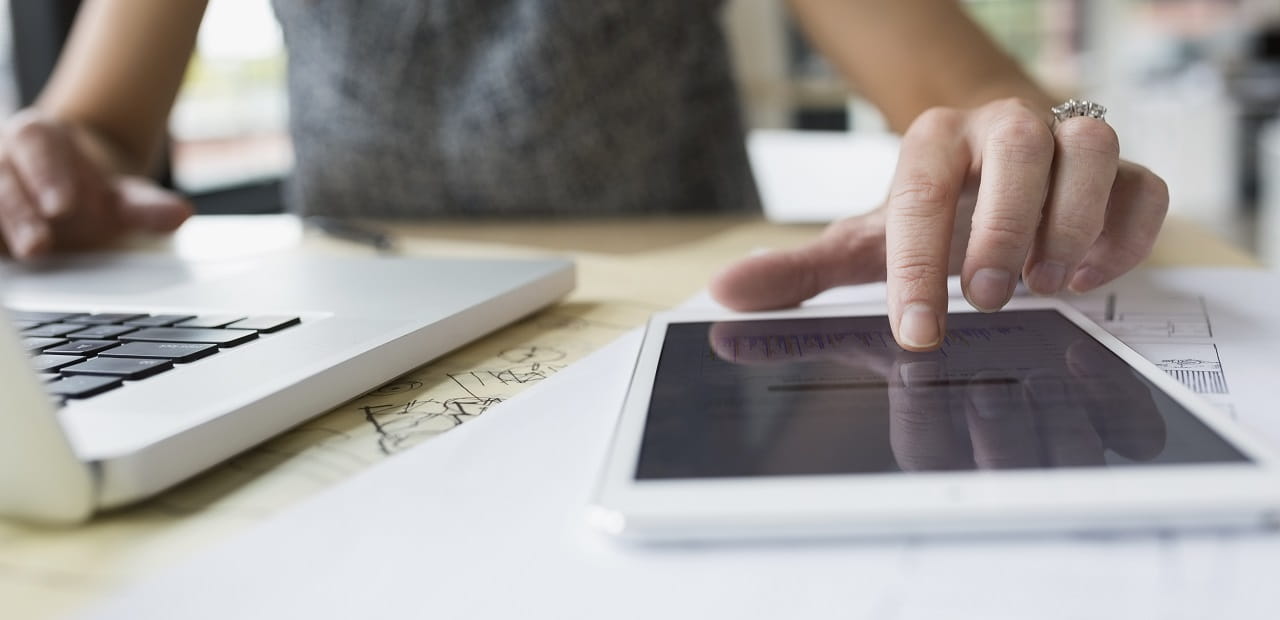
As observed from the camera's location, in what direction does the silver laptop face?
facing away from the viewer and to the right of the viewer

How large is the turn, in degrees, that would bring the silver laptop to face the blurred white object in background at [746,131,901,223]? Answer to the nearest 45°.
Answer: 0° — it already faces it
